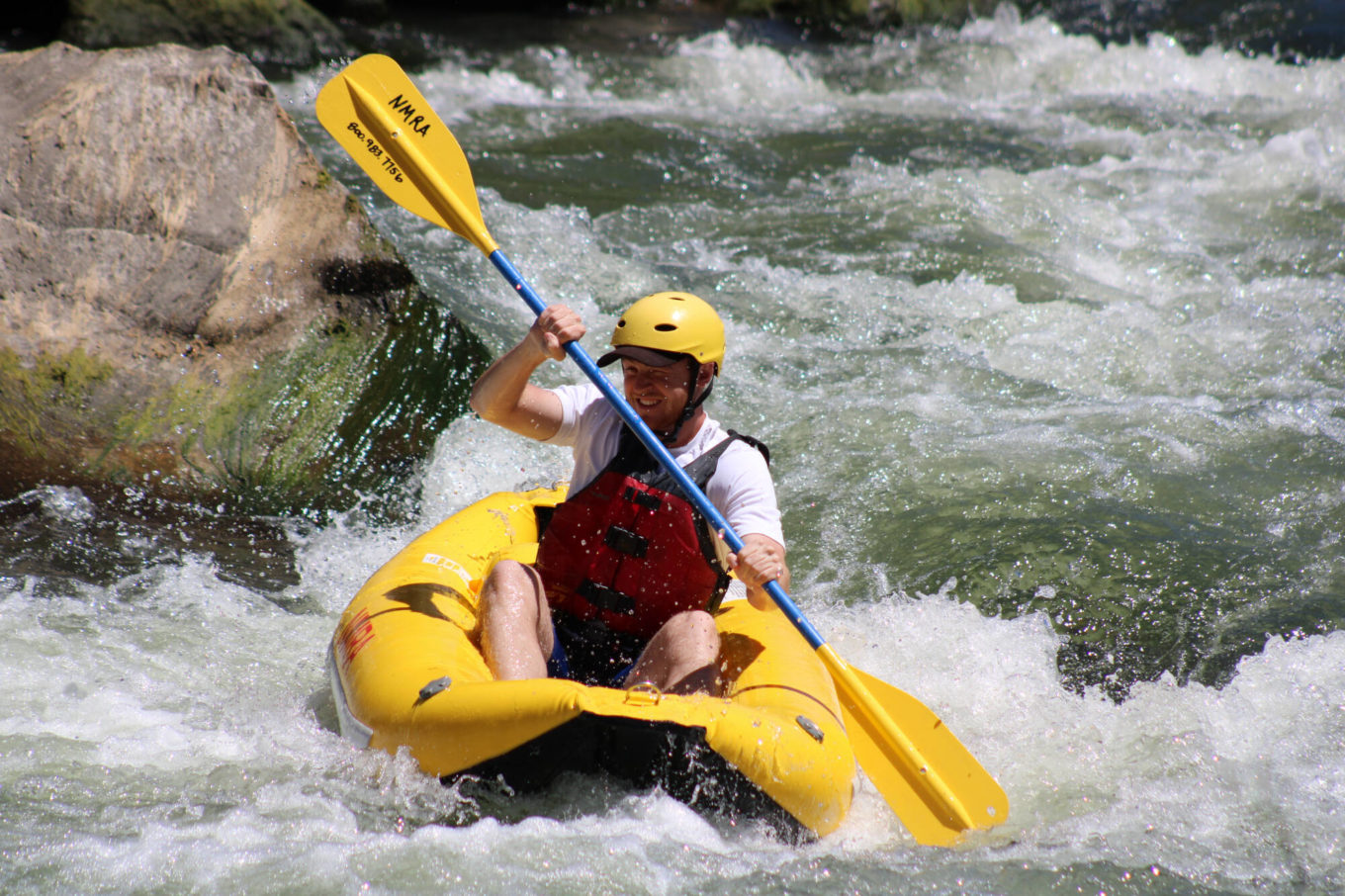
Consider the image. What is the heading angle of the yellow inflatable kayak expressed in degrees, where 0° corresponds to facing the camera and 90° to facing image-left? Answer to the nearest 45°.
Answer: approximately 0°

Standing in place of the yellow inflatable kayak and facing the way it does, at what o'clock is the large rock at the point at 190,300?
The large rock is roughly at 5 o'clock from the yellow inflatable kayak.
